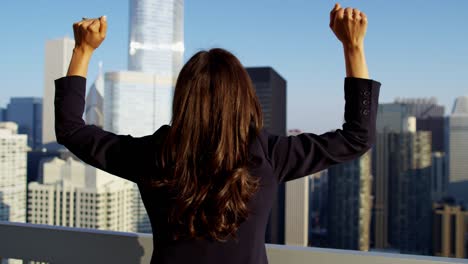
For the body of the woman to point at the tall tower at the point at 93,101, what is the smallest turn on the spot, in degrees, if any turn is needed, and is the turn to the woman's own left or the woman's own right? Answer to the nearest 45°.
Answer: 0° — they already face it

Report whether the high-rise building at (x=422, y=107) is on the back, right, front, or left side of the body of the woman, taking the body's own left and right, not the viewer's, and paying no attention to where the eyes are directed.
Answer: front

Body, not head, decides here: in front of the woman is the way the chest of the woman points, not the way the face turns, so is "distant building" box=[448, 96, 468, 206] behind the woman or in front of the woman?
in front

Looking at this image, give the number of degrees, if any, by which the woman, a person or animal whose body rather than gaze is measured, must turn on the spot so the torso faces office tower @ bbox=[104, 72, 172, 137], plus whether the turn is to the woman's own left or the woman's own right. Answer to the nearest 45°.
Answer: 0° — they already face it

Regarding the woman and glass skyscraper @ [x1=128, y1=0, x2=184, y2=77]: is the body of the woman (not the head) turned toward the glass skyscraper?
yes

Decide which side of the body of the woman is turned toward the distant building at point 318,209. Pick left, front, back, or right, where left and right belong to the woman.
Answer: front

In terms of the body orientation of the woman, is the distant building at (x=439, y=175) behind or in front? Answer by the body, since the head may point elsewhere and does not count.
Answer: in front

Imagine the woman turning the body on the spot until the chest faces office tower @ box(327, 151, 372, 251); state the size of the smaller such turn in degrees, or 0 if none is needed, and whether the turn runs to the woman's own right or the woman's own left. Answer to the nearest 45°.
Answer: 0° — they already face it

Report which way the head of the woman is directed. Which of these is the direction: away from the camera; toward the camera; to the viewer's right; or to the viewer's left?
away from the camera

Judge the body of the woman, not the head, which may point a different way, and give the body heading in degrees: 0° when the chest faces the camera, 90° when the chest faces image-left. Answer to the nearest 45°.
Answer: approximately 180°
